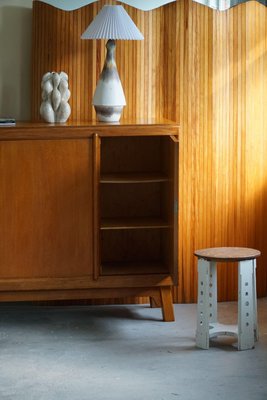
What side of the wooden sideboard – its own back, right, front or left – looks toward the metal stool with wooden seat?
left

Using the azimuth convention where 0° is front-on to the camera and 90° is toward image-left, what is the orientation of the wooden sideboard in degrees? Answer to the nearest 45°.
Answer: approximately 0°
